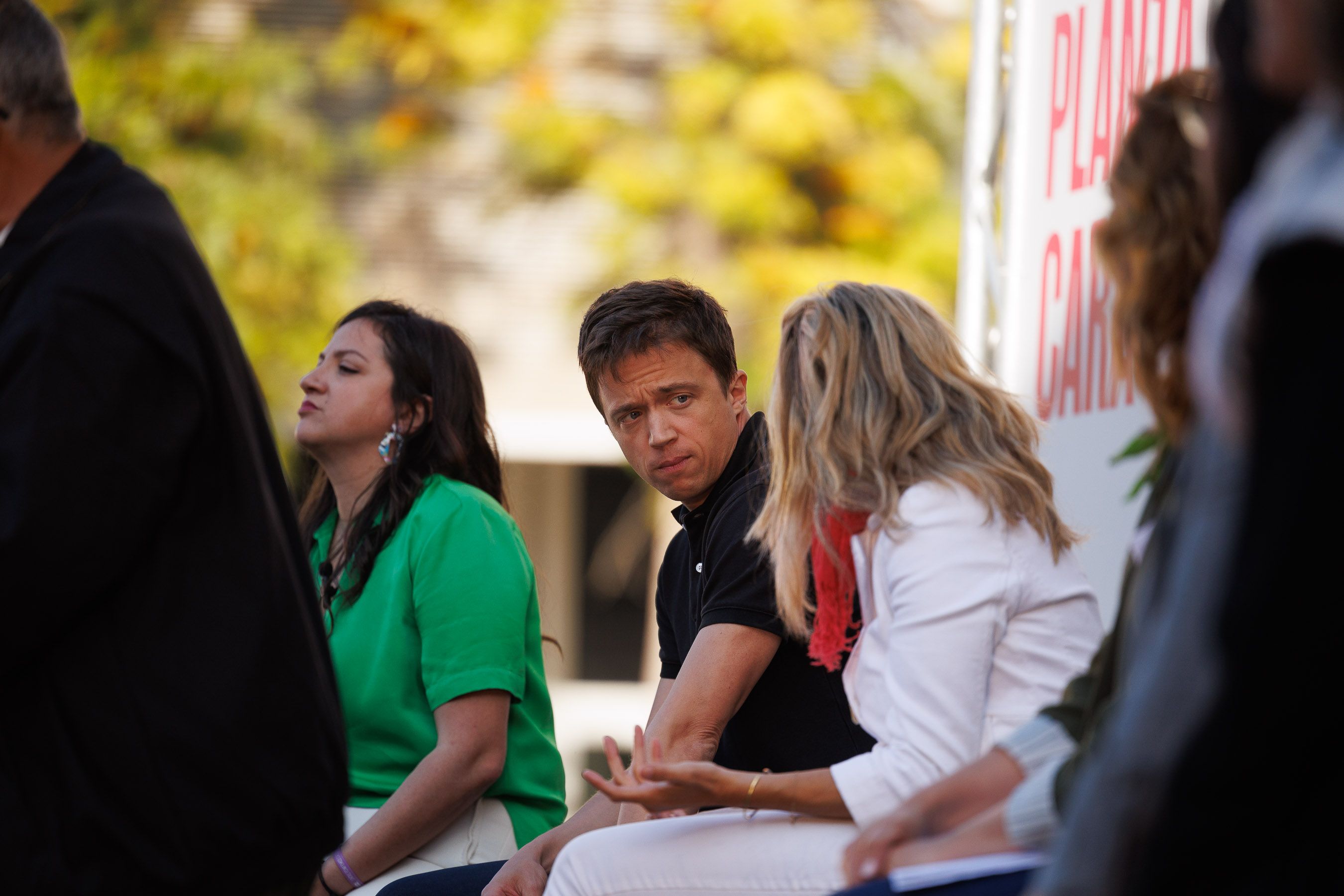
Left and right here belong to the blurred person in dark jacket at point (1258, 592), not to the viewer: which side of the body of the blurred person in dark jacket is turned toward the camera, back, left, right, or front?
left

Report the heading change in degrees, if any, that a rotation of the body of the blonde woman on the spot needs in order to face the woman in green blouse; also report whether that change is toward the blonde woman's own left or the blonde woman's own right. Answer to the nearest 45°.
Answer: approximately 45° to the blonde woman's own right

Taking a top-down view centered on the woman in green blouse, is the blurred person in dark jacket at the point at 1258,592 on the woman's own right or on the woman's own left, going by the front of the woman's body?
on the woman's own left

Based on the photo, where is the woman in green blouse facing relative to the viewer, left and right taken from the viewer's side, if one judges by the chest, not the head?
facing to the left of the viewer

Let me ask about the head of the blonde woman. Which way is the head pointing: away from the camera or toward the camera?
away from the camera

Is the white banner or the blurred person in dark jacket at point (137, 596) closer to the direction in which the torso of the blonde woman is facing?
the blurred person in dark jacket

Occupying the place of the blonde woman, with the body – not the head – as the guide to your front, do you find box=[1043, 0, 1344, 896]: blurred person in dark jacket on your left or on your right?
on your left

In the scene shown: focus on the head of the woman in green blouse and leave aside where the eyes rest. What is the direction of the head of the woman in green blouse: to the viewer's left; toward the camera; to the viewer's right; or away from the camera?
to the viewer's left

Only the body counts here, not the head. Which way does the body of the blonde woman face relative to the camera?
to the viewer's left

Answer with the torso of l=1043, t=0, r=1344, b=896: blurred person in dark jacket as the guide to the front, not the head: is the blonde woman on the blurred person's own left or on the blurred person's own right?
on the blurred person's own right

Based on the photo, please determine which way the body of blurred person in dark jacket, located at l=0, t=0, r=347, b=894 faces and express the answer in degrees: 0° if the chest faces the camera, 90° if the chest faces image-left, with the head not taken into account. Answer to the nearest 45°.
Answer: approximately 90°
